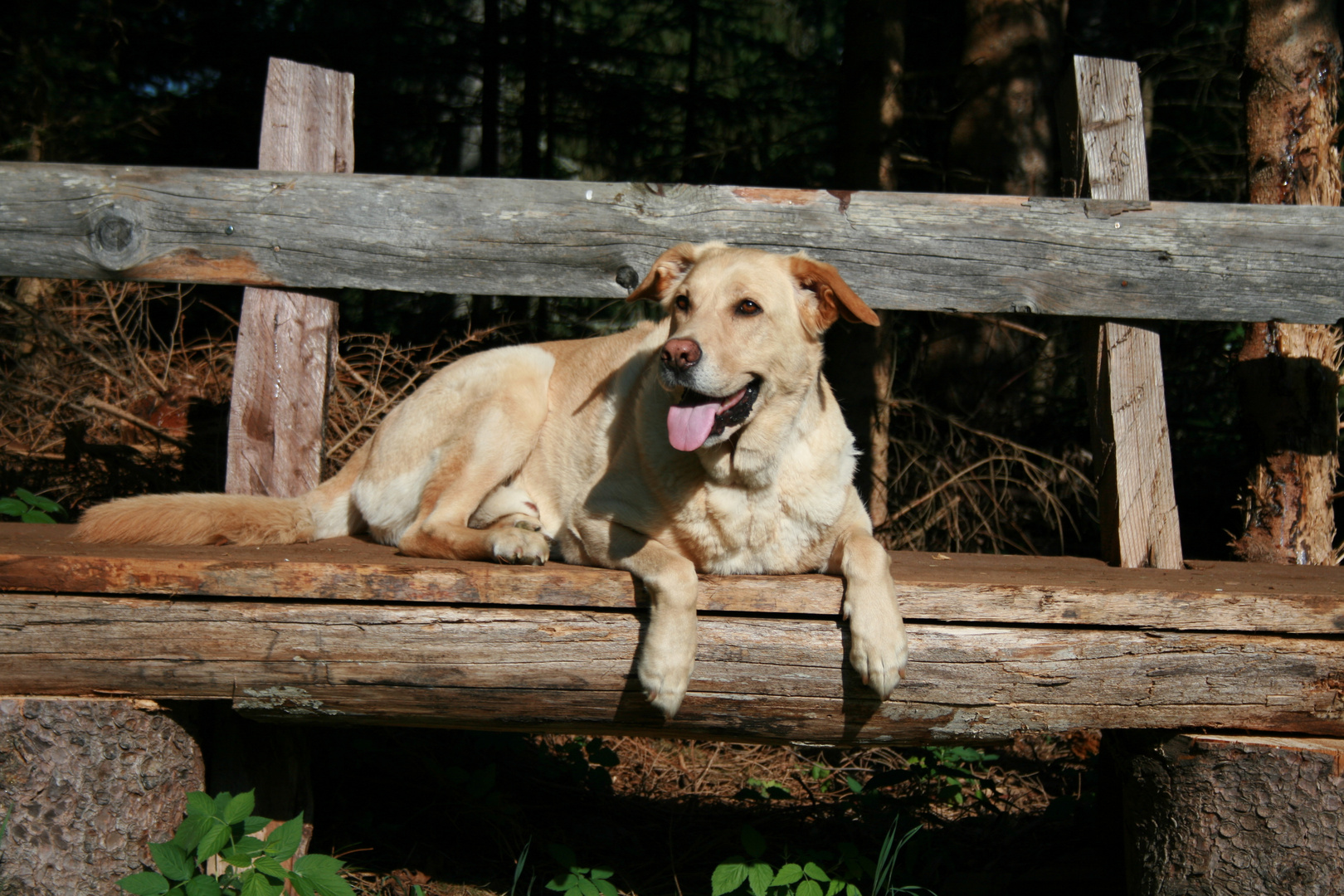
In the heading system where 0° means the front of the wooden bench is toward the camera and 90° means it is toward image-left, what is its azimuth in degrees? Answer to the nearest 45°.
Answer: approximately 0°

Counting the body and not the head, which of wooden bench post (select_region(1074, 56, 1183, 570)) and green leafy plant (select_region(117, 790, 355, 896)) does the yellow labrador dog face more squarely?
the wooden bench post

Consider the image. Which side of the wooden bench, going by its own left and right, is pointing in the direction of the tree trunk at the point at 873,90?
back

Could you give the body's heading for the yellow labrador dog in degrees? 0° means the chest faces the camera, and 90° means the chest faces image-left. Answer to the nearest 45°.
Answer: approximately 315°

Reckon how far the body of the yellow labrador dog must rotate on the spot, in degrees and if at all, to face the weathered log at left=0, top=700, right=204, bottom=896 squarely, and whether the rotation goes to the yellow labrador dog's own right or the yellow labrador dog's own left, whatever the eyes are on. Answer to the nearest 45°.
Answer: approximately 135° to the yellow labrador dog's own right

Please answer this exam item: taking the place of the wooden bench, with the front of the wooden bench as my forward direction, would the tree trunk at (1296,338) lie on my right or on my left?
on my left
